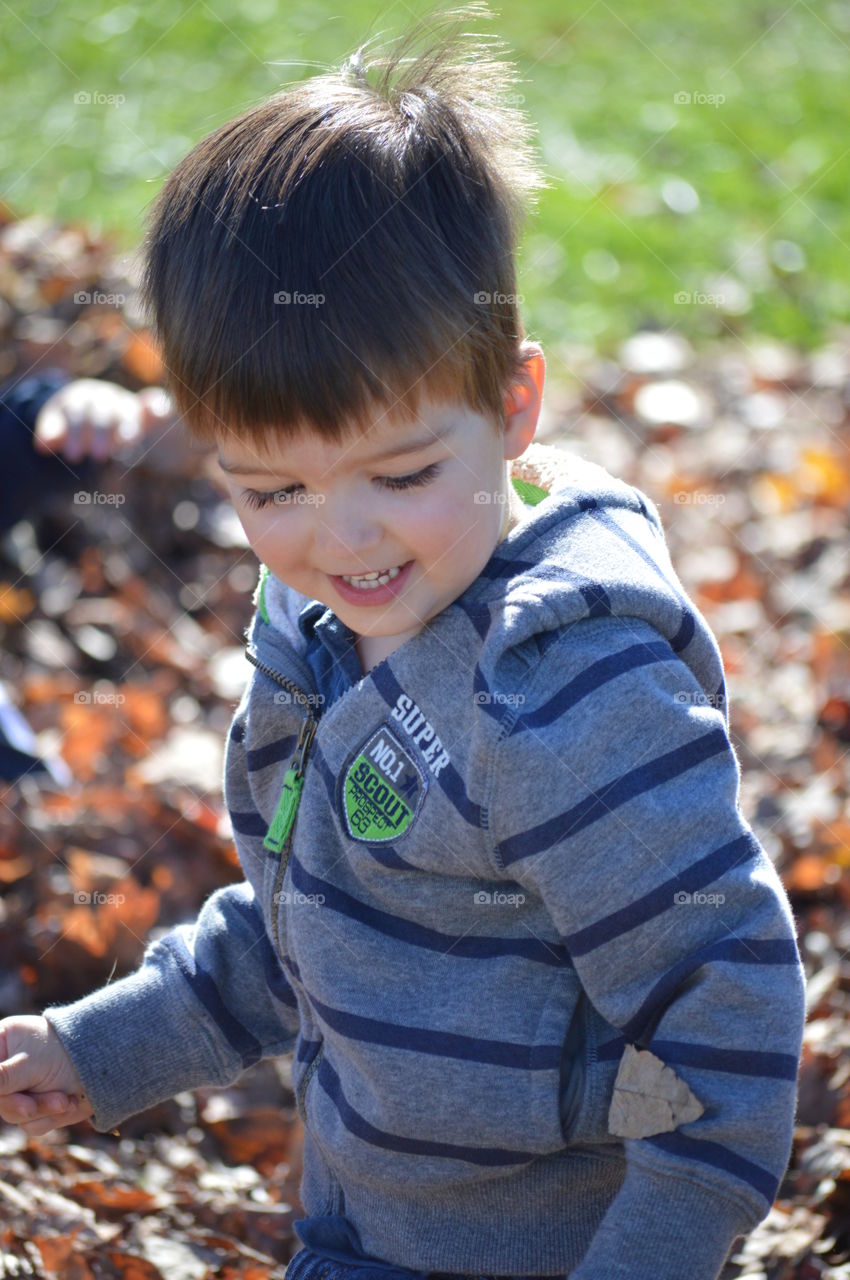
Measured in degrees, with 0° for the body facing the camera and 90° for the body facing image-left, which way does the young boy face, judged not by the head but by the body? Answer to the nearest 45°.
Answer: approximately 45°
